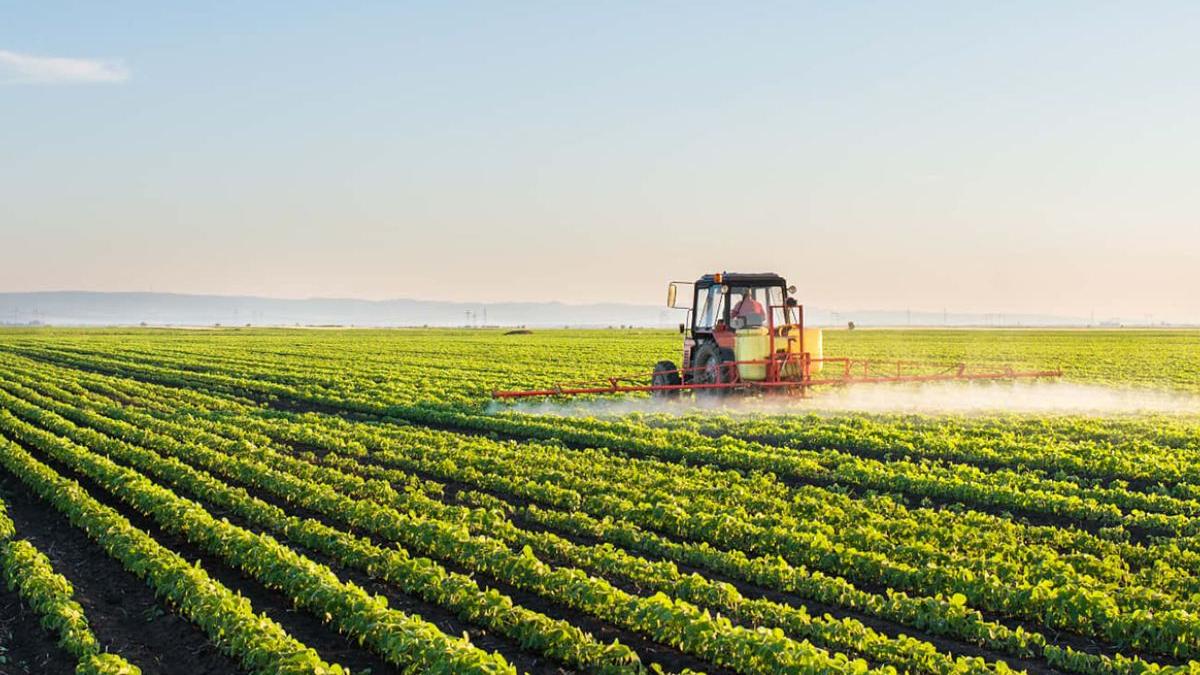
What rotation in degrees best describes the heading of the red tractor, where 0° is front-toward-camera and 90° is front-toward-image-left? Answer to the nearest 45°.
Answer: approximately 135°
